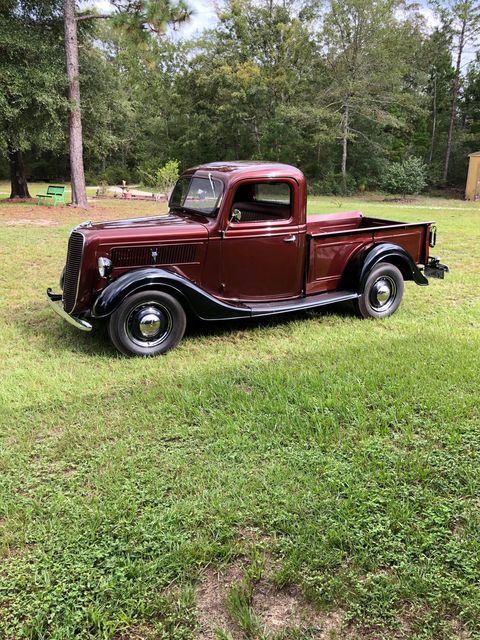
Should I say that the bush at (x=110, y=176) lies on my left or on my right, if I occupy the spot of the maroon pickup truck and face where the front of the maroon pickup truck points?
on my right

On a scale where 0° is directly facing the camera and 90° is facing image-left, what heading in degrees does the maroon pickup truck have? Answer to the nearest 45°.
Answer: approximately 45°

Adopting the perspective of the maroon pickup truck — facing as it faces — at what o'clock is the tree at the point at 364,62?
The tree is roughly at 5 o'clock from the maroon pickup truck.

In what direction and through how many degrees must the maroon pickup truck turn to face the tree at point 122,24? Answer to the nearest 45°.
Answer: approximately 135° to its right

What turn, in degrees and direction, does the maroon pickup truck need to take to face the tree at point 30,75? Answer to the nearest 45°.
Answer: approximately 90° to its right
